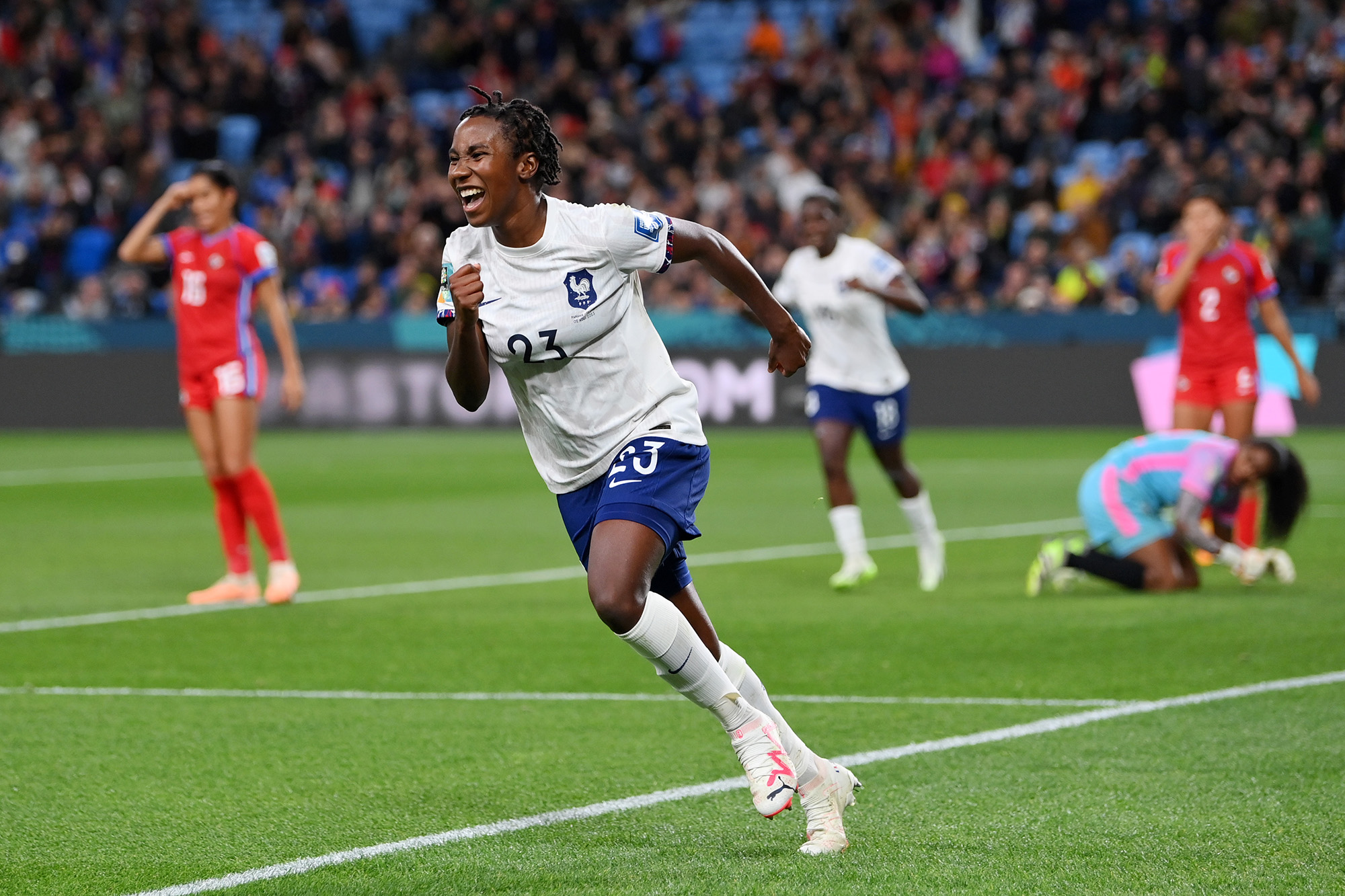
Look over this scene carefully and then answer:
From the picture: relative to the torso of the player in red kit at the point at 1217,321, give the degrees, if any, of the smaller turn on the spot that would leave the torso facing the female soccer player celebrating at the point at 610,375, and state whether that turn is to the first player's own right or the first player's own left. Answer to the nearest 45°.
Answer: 0° — they already face them

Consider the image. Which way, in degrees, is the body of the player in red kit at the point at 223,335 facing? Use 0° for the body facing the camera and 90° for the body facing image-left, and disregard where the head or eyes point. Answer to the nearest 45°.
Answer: approximately 45°

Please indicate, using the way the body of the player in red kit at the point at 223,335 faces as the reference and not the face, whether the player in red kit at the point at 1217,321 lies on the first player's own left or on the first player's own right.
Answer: on the first player's own left

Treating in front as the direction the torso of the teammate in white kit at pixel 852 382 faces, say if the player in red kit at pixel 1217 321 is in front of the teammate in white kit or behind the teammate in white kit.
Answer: behind

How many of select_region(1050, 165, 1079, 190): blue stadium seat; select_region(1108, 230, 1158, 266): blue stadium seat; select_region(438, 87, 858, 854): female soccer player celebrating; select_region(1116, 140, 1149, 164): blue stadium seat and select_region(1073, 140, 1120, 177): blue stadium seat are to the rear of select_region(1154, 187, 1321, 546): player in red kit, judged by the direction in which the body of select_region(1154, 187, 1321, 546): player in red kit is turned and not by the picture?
4

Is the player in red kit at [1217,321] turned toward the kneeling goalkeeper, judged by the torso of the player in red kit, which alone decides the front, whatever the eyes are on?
yes

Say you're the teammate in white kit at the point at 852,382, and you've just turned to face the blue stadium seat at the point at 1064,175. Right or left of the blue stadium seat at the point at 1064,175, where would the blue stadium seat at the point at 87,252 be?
left

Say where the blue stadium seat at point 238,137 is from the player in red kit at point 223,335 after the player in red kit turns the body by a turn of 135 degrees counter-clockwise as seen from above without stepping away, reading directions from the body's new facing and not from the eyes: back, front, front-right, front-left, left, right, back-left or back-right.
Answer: left

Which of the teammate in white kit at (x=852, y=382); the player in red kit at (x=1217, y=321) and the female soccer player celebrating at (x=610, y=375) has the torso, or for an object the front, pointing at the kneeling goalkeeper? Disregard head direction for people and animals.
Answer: the player in red kit

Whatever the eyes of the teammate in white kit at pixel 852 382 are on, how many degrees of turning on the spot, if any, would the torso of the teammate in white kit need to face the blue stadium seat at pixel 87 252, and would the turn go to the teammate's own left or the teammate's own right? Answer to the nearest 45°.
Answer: approximately 90° to the teammate's own right

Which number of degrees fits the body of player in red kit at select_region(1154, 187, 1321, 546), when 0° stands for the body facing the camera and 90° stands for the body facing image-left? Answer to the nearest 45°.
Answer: approximately 0°

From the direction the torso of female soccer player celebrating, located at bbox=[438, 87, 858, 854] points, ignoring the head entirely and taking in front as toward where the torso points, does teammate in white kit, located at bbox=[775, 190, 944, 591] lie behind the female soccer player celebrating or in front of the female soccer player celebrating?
behind

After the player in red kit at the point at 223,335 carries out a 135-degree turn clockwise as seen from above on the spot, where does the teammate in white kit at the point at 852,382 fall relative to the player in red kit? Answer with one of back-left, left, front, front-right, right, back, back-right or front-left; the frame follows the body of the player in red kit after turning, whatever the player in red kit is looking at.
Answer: right

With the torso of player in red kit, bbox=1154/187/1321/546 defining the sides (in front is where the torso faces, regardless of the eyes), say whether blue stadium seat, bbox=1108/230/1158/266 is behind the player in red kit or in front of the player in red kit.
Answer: behind

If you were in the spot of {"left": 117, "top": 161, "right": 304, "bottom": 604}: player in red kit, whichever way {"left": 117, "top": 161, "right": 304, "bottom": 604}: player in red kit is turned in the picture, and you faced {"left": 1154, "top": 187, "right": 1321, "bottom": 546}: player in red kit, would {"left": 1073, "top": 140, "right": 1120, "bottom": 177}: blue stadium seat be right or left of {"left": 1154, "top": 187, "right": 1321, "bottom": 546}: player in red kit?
left
